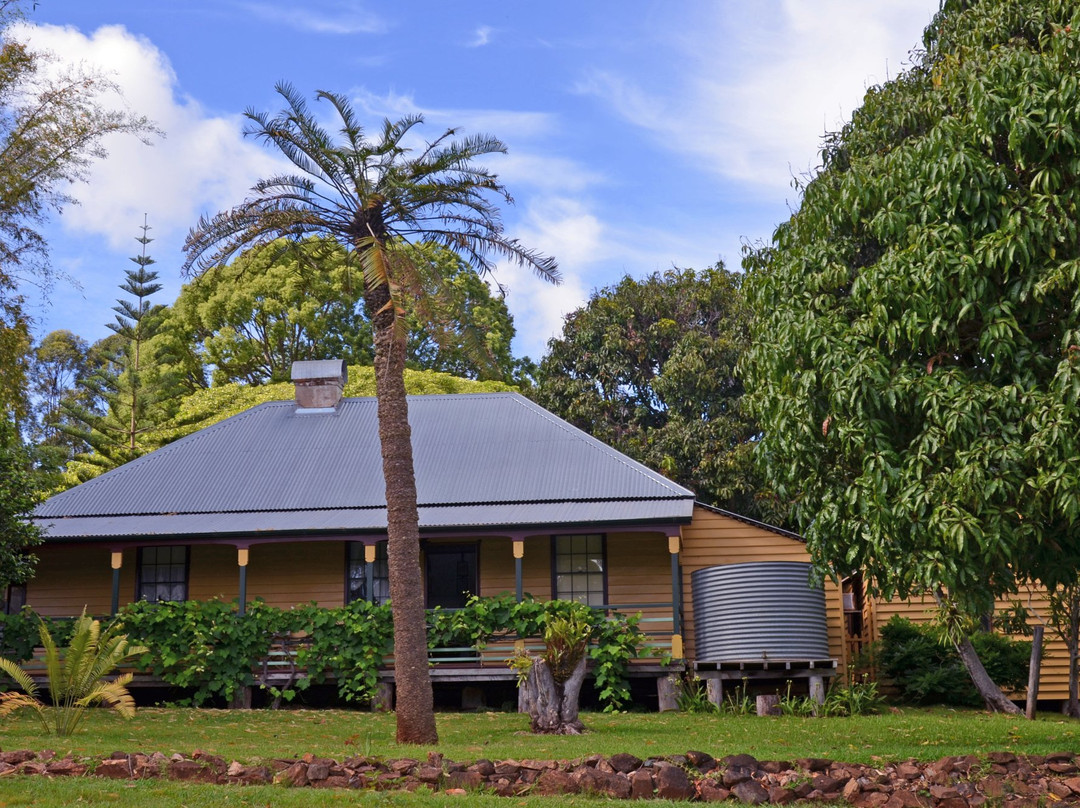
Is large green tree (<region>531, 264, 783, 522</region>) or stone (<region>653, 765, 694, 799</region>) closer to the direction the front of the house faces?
the stone

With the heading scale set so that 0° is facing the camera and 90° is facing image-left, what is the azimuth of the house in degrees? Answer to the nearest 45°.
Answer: approximately 0°

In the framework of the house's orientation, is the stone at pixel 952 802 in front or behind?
in front

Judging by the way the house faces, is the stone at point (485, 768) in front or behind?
in front

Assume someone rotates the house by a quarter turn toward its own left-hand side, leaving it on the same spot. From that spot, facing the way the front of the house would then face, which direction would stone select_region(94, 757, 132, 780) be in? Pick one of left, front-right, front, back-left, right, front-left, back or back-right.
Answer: right

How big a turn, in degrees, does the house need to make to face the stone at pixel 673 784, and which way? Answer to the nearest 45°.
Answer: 0° — it already faces it

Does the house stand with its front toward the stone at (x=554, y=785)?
yes

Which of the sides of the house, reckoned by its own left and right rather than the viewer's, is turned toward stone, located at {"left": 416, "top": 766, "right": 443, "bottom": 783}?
front

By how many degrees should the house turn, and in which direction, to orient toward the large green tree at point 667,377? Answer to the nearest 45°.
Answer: approximately 135° to its left

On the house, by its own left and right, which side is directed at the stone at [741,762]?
front

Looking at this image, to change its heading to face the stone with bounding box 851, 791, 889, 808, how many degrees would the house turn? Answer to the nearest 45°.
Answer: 0° — it already faces it

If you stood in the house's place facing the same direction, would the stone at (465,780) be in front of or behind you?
in front

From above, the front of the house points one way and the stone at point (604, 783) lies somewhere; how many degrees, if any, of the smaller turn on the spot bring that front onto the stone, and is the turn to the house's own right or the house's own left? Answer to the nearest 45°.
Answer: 0° — it already faces it
